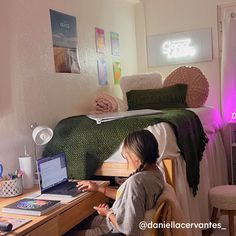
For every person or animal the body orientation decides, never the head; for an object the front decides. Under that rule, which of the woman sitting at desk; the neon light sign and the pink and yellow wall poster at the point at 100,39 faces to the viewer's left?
the woman sitting at desk

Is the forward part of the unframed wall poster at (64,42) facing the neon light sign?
no

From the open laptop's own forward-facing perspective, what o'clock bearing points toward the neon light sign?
The neon light sign is roughly at 9 o'clock from the open laptop.

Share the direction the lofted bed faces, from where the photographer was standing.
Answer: facing the viewer and to the left of the viewer

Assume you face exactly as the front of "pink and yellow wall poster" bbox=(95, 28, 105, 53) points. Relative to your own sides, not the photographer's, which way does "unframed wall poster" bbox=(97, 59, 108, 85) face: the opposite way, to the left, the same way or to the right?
the same way

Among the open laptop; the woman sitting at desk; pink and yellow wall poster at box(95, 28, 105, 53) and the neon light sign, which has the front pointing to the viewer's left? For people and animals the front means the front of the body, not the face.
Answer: the woman sitting at desk

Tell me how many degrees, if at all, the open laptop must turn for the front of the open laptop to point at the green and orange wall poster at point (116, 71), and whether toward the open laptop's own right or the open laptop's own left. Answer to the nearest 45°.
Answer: approximately 90° to the open laptop's own left

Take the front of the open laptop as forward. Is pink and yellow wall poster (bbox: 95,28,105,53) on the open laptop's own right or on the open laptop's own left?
on the open laptop's own left

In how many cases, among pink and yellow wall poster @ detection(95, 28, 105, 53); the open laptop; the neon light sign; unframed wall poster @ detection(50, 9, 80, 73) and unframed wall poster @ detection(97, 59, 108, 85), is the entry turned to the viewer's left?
0

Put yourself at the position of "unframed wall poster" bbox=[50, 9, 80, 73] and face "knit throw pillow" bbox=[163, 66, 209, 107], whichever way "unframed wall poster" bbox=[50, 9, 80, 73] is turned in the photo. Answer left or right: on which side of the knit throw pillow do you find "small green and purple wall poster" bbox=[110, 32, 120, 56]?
left

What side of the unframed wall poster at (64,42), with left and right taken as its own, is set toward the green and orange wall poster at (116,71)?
left

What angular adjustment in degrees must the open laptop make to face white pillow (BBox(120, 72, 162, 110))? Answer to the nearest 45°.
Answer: approximately 90° to its left

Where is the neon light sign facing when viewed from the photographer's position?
facing the viewer

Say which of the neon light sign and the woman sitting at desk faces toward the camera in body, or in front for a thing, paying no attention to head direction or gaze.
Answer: the neon light sign

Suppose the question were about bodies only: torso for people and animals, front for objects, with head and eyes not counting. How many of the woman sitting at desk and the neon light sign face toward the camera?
1

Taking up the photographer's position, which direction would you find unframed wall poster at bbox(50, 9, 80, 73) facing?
facing the viewer and to the right of the viewer

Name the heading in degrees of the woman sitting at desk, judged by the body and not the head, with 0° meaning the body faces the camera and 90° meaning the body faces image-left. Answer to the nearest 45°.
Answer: approximately 90°

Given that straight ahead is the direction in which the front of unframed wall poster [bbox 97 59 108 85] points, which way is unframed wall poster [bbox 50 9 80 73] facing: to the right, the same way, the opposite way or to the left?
the same way
